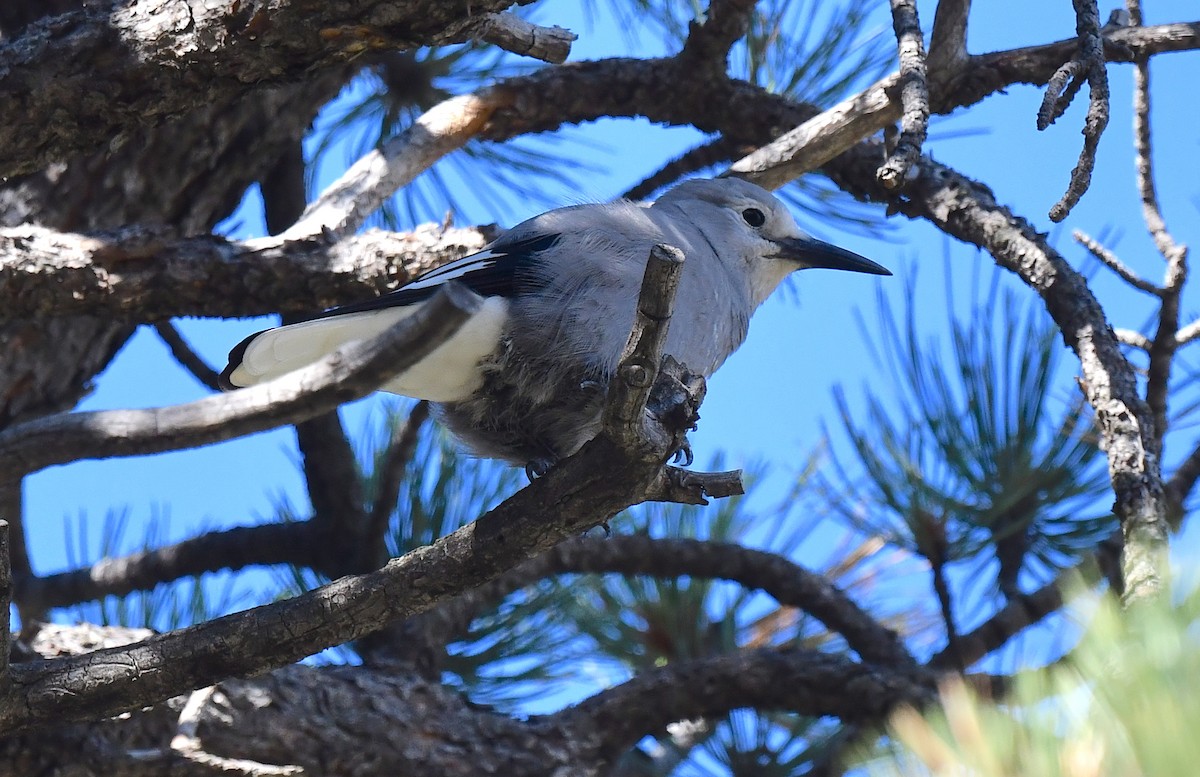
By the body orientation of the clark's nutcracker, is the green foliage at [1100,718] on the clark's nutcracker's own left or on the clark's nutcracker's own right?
on the clark's nutcracker's own right

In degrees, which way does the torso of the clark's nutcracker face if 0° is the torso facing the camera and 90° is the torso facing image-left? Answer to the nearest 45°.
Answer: approximately 270°
